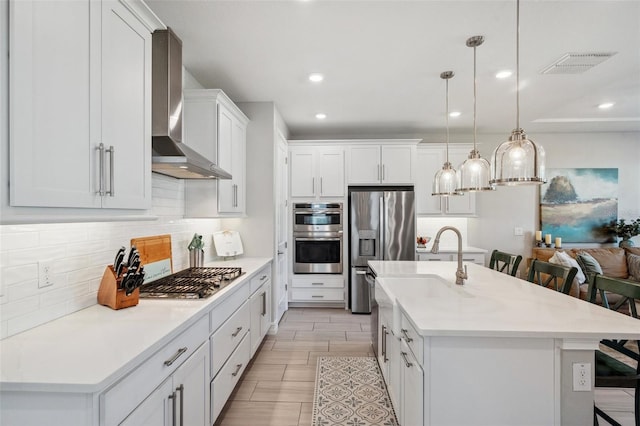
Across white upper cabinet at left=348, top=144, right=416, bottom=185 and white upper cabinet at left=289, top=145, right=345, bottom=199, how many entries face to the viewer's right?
0

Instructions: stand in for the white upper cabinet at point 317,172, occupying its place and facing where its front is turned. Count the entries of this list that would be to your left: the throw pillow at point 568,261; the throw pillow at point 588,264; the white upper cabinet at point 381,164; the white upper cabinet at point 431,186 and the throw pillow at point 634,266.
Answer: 5

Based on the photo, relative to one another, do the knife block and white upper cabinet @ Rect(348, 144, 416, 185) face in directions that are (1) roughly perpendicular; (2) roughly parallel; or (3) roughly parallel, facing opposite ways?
roughly perpendicular

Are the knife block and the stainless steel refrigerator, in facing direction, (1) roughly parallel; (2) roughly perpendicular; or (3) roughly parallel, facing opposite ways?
roughly perpendicular

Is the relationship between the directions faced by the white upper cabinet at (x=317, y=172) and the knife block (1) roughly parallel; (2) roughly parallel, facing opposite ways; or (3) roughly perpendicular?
roughly perpendicular

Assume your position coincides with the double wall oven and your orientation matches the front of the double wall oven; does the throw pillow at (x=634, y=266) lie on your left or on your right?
on your left

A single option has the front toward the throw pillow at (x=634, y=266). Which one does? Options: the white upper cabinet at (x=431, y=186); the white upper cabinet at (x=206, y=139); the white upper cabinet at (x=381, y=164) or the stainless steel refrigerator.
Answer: the white upper cabinet at (x=206, y=139)

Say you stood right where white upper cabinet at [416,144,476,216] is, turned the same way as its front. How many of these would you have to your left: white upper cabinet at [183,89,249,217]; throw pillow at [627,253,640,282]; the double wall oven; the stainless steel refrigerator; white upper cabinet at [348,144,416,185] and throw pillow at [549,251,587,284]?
2

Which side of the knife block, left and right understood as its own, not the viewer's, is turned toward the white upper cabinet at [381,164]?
left

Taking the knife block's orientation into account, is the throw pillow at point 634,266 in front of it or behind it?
in front

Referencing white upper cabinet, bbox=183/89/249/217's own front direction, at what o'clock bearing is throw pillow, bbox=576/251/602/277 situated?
The throw pillow is roughly at 12 o'clock from the white upper cabinet.

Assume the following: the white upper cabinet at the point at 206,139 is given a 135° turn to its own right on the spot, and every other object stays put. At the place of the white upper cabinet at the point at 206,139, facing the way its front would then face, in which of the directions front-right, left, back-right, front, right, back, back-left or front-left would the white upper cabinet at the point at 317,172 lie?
back
